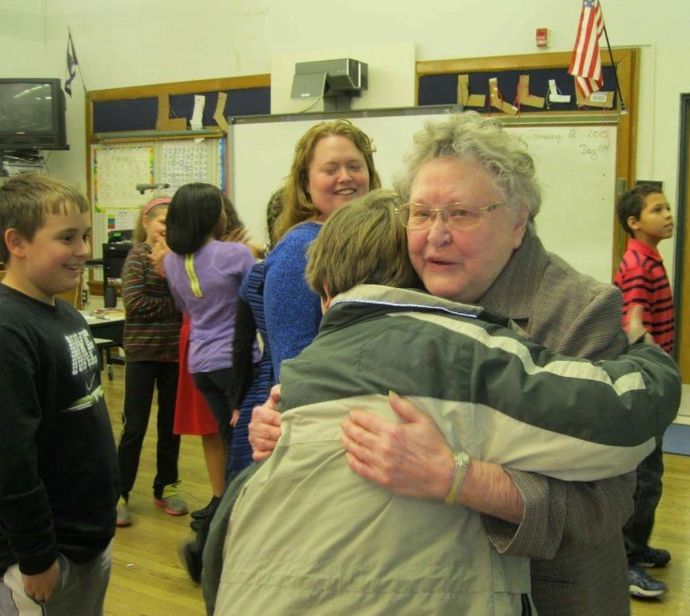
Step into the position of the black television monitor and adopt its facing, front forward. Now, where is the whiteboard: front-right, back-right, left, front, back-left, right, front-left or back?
front-left

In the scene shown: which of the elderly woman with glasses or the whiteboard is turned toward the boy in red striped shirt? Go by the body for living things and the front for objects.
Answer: the whiteboard

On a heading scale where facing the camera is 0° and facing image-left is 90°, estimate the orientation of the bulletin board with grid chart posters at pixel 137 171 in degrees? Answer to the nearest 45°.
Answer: approximately 0°

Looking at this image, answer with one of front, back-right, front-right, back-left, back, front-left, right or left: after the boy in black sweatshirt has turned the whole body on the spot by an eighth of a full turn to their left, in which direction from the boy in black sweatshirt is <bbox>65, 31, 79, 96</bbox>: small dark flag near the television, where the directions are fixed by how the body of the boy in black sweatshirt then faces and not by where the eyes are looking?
left

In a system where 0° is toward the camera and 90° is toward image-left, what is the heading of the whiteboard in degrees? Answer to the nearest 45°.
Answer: approximately 0°

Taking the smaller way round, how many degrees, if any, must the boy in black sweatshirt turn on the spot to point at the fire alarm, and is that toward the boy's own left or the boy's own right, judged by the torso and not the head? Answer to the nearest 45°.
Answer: approximately 90° to the boy's own left

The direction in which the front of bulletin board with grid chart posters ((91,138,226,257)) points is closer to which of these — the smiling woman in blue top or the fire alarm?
the smiling woman in blue top

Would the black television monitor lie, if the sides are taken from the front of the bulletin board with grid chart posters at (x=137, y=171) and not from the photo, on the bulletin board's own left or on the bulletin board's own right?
on the bulletin board's own right
